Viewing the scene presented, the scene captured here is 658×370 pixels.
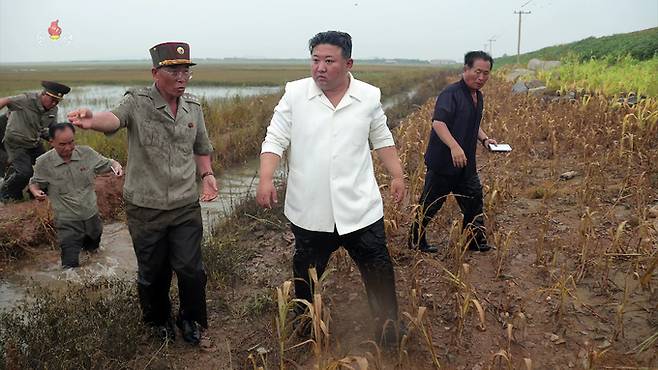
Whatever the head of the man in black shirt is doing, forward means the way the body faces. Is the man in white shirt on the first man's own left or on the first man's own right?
on the first man's own right

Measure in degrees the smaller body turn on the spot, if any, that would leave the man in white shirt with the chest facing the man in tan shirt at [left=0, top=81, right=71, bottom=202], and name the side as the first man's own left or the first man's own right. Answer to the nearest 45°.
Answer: approximately 135° to the first man's own right

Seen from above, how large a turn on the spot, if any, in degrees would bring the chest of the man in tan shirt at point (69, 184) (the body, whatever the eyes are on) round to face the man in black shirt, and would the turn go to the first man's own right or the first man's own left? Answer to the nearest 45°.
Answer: approximately 45° to the first man's own left

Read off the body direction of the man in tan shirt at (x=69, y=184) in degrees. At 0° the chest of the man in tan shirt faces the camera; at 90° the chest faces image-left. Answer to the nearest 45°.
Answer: approximately 0°

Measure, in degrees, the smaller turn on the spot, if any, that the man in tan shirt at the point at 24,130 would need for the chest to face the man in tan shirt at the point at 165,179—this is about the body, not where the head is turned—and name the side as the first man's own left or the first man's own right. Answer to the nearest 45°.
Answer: approximately 45° to the first man's own right

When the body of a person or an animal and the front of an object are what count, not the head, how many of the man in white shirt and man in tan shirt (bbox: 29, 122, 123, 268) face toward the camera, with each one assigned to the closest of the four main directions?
2

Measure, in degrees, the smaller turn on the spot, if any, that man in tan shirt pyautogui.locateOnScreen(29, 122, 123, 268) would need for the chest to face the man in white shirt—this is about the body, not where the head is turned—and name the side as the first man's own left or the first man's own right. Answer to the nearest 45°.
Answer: approximately 45° to the first man's own left

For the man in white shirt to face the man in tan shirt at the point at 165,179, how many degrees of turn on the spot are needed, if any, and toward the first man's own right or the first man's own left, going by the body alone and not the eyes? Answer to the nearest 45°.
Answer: approximately 90° to the first man's own right

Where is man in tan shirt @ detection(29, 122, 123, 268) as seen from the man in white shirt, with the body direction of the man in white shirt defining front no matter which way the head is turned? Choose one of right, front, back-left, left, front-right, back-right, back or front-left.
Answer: back-right

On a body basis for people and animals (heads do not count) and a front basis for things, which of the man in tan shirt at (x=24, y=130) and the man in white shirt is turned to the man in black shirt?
the man in tan shirt

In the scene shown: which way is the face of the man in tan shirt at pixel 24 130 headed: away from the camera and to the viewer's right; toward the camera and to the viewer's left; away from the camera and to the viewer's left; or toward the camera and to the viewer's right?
toward the camera and to the viewer's right
